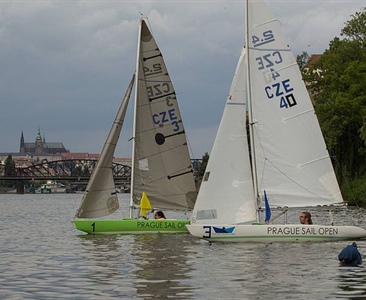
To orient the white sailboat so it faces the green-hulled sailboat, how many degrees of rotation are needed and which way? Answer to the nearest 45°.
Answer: approximately 45° to its right

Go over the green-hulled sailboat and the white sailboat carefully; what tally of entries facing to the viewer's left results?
2

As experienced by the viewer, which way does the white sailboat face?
facing to the left of the viewer

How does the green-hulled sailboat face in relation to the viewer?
to the viewer's left

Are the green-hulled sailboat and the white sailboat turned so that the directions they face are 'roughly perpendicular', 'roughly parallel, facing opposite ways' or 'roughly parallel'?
roughly parallel

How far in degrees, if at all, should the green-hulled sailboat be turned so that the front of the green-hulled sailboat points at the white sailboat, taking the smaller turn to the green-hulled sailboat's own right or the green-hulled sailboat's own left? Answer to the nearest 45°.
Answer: approximately 135° to the green-hulled sailboat's own left
